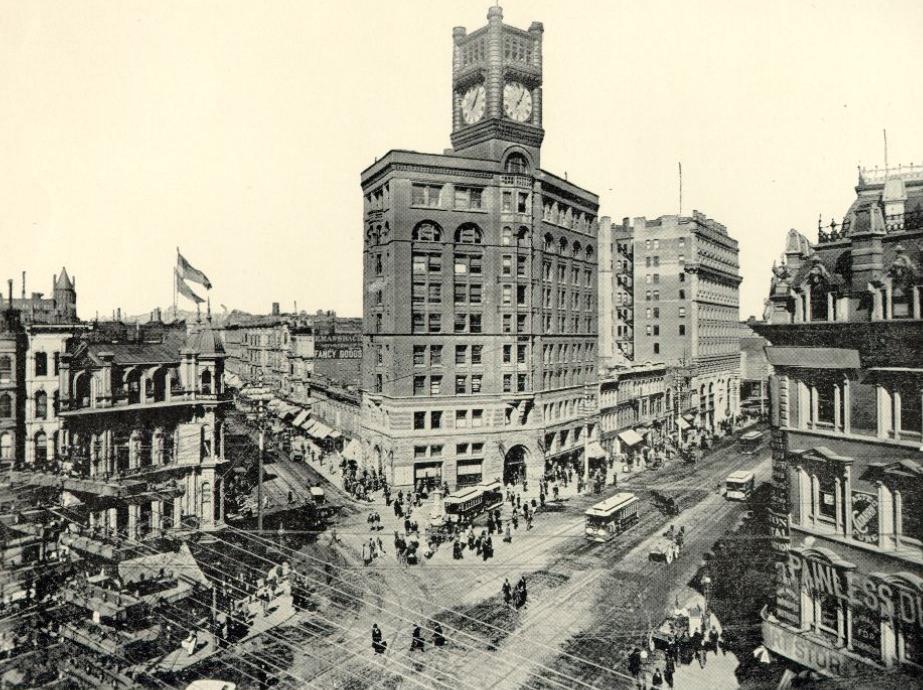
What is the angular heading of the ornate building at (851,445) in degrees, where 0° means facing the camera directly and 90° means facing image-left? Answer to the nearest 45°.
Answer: approximately 45°

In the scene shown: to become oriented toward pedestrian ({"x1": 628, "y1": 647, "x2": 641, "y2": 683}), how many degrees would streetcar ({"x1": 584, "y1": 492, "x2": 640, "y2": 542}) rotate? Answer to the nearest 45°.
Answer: approximately 45° to its left

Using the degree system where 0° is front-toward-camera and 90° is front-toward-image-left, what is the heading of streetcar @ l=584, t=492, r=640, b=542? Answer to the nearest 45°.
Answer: approximately 45°

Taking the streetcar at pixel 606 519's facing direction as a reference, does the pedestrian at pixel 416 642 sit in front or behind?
in front

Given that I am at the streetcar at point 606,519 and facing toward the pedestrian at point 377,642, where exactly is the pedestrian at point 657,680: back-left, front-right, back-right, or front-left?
front-left

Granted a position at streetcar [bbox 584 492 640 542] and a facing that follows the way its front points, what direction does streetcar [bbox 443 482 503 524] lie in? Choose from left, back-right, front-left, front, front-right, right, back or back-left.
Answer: front-right
